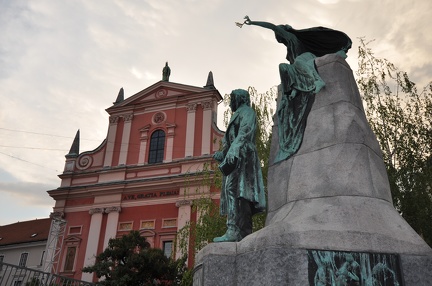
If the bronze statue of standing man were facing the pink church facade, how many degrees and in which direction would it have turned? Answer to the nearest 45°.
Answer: approximately 90° to its right

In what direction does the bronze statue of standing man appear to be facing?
to the viewer's left

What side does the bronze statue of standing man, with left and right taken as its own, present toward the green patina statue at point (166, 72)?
right
